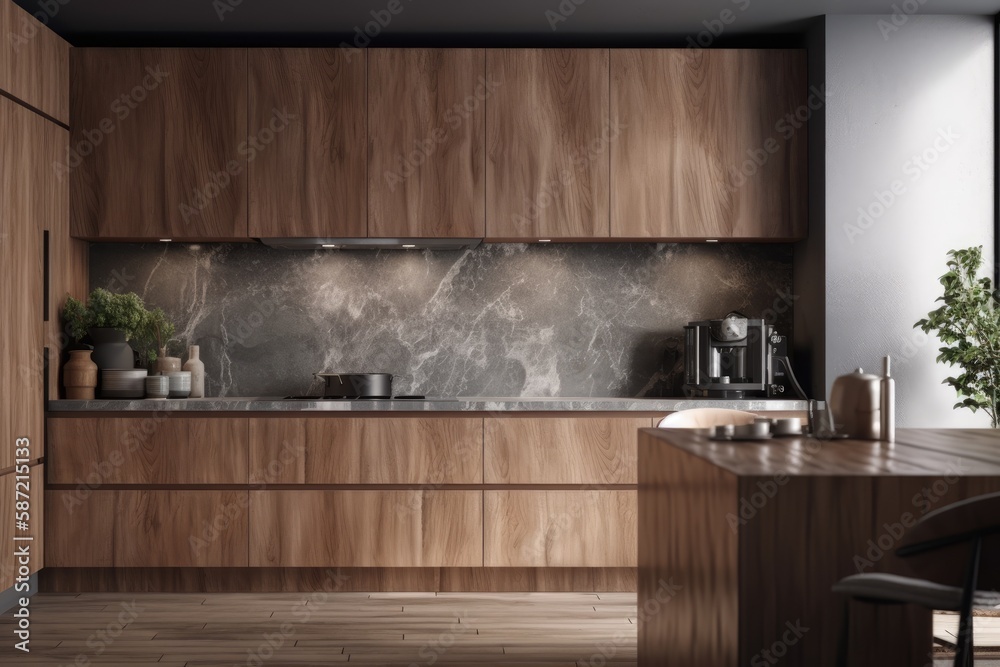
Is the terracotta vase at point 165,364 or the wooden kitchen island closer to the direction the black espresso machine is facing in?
the wooden kitchen island

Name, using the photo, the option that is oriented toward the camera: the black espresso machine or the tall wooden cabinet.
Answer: the black espresso machine

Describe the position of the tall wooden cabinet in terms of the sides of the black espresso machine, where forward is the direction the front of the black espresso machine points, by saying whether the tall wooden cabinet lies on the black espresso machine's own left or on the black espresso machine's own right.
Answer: on the black espresso machine's own right

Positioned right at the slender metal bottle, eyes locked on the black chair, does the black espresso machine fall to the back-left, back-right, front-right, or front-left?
back-right

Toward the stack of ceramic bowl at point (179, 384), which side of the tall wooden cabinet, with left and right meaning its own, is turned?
front

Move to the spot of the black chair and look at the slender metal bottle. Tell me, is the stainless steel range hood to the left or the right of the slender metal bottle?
left

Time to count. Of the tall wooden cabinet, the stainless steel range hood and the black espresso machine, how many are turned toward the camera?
2

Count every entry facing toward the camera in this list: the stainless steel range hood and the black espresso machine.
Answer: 2

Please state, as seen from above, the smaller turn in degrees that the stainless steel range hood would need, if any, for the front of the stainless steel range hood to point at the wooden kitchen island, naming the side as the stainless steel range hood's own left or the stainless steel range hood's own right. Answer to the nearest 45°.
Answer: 0° — it already faces it

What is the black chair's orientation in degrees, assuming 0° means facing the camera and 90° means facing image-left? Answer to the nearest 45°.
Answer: approximately 135°

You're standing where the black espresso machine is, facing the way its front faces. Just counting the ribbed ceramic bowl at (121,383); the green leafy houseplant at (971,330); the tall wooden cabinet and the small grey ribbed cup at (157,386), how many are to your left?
1

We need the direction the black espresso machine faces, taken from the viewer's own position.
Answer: facing the viewer

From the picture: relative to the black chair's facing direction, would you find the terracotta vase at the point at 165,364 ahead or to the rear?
ahead

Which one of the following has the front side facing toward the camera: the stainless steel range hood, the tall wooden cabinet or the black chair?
the stainless steel range hood

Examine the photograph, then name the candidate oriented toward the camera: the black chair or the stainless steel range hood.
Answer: the stainless steel range hood

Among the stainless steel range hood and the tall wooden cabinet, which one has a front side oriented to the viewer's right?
the tall wooden cabinet

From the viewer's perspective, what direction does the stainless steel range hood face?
toward the camera

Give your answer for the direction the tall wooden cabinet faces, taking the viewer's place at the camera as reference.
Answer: facing to the right of the viewer

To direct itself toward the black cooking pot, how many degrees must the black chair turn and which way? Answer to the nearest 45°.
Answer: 0° — it already faces it

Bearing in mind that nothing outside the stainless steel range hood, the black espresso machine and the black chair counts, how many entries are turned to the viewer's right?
0

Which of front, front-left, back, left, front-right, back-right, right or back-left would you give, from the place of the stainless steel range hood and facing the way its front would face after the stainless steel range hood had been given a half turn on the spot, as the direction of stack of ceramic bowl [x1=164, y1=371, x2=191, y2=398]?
left

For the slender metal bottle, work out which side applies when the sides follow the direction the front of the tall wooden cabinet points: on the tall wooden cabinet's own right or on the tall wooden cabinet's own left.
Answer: on the tall wooden cabinet's own right

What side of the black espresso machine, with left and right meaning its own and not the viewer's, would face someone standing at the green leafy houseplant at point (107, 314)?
right

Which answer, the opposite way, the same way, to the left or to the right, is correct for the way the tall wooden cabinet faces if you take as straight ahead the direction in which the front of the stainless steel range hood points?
to the left

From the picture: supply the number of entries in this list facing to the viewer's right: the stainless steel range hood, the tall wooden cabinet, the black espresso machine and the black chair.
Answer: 1
